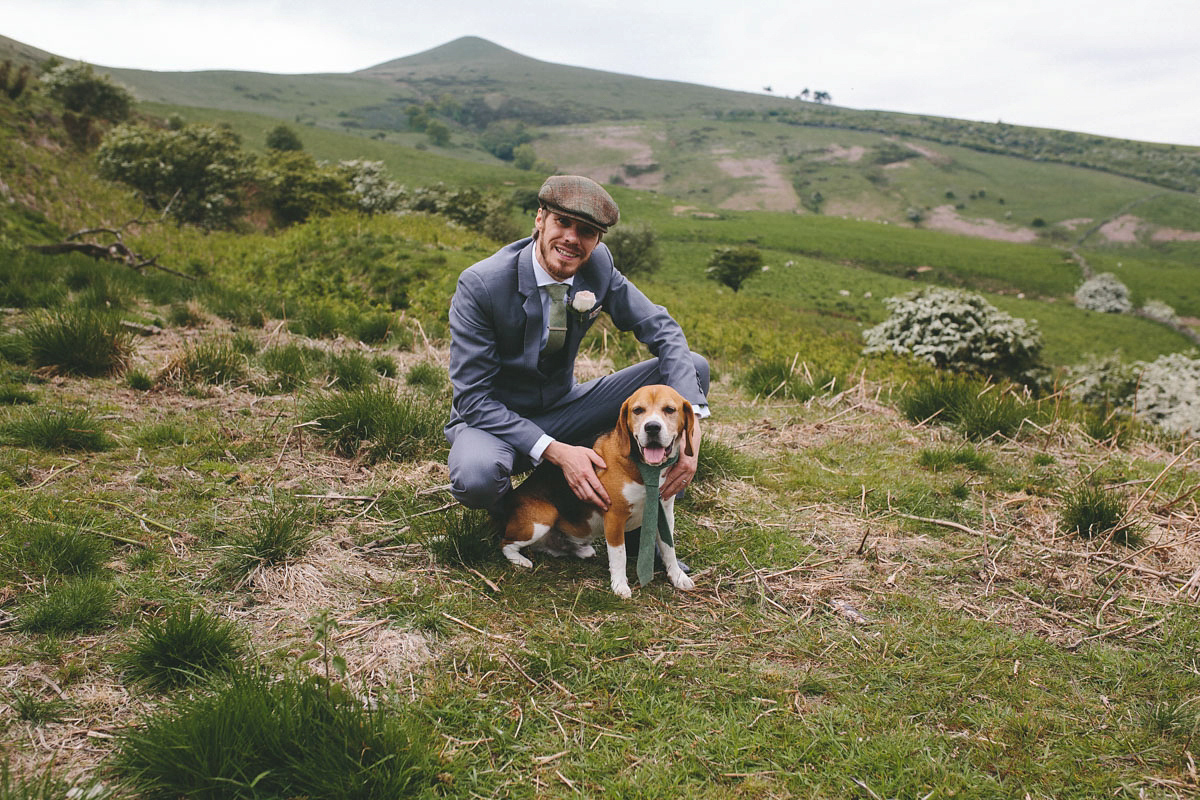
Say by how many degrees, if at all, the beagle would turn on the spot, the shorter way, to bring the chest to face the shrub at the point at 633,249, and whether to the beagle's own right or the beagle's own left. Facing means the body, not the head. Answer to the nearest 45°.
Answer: approximately 135° to the beagle's own left

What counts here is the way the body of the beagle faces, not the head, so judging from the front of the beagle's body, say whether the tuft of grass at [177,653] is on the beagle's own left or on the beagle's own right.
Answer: on the beagle's own right

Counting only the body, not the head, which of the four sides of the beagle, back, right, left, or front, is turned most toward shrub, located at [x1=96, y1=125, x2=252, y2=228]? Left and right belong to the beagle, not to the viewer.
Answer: back

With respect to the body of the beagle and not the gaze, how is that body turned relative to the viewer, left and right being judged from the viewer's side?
facing the viewer and to the right of the viewer

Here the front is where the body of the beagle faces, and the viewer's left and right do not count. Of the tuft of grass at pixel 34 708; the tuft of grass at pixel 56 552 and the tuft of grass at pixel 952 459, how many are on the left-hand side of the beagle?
1

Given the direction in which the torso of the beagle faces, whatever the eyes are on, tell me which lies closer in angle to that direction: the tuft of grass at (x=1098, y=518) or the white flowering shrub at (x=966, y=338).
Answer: the tuft of grass

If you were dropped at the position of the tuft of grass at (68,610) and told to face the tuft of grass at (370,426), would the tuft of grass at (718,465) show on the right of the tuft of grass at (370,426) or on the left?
right

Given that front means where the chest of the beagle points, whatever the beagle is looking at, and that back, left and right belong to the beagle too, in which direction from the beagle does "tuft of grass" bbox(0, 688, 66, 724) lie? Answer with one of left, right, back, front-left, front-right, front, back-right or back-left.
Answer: right

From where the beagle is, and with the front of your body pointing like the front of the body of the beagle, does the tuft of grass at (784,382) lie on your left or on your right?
on your left

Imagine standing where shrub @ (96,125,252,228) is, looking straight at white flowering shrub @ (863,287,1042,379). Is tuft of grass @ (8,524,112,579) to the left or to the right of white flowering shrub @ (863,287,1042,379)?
right

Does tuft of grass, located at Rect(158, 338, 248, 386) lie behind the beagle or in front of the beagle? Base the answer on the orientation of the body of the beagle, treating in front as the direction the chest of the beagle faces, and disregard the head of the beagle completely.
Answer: behind

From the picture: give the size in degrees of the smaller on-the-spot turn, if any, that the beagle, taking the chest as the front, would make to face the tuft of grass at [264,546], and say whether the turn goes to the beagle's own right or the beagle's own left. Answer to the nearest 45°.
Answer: approximately 135° to the beagle's own right

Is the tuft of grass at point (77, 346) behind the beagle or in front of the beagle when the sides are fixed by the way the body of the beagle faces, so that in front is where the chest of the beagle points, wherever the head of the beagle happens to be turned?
behind
